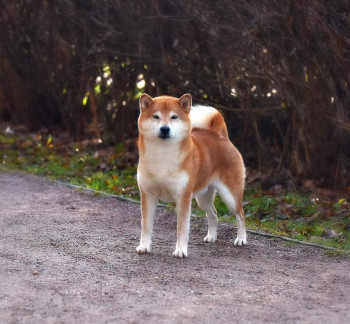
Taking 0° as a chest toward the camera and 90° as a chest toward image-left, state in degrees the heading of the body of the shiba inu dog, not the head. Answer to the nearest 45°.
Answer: approximately 45°
